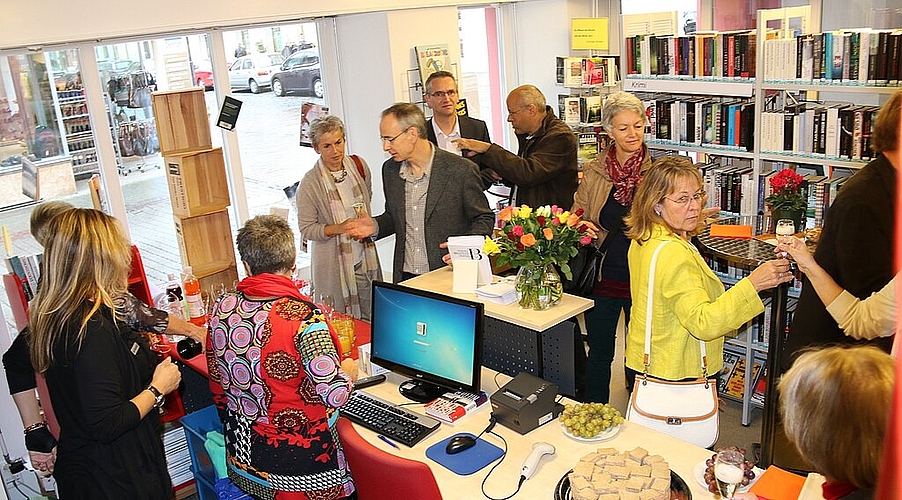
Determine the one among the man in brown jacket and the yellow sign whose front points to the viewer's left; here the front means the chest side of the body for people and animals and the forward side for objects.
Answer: the man in brown jacket

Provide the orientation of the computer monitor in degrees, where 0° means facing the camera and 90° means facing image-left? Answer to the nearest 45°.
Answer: approximately 45°

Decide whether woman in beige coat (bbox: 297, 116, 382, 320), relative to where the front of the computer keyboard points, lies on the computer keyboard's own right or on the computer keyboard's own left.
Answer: on the computer keyboard's own right

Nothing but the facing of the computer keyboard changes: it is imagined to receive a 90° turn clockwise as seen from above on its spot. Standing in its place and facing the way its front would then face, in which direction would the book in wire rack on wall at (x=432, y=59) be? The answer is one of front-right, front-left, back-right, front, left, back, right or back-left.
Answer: front-right

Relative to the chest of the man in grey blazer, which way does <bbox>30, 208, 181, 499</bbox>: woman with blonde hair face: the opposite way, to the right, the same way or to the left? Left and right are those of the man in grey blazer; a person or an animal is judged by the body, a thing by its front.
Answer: the opposite way

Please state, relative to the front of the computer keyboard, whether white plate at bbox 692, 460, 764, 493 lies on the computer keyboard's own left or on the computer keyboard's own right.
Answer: on the computer keyboard's own left

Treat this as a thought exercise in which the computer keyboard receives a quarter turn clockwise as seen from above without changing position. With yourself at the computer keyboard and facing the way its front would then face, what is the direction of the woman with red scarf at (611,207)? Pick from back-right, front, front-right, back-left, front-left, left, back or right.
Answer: right

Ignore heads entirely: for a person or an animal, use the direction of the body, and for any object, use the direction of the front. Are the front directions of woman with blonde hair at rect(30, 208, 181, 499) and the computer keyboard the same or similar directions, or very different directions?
very different directions

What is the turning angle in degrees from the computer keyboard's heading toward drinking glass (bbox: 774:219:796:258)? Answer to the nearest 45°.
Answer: approximately 135° to its left

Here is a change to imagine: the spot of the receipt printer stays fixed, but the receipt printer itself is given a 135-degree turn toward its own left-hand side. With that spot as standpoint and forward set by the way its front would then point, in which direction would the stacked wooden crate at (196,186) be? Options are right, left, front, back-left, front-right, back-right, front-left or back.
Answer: back-left

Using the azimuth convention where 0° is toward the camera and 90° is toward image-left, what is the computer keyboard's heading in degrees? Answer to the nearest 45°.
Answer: approximately 45°

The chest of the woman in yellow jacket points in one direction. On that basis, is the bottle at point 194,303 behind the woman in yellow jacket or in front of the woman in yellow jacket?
behind

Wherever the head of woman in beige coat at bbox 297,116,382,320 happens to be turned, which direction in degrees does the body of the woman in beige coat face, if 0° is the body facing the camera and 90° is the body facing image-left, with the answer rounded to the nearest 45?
approximately 315°

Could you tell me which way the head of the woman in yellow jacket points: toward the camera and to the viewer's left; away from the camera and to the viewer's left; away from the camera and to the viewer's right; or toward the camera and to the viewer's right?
toward the camera and to the viewer's right

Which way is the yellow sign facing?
toward the camera

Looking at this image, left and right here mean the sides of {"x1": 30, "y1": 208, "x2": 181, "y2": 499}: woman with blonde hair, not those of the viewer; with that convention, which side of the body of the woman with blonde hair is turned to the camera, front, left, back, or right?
right

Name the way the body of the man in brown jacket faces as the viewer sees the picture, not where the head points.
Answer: to the viewer's left

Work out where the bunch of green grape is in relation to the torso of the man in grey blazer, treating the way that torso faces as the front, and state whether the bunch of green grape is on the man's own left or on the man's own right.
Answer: on the man's own left

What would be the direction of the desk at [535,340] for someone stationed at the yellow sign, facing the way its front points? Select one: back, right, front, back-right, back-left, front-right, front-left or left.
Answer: front
